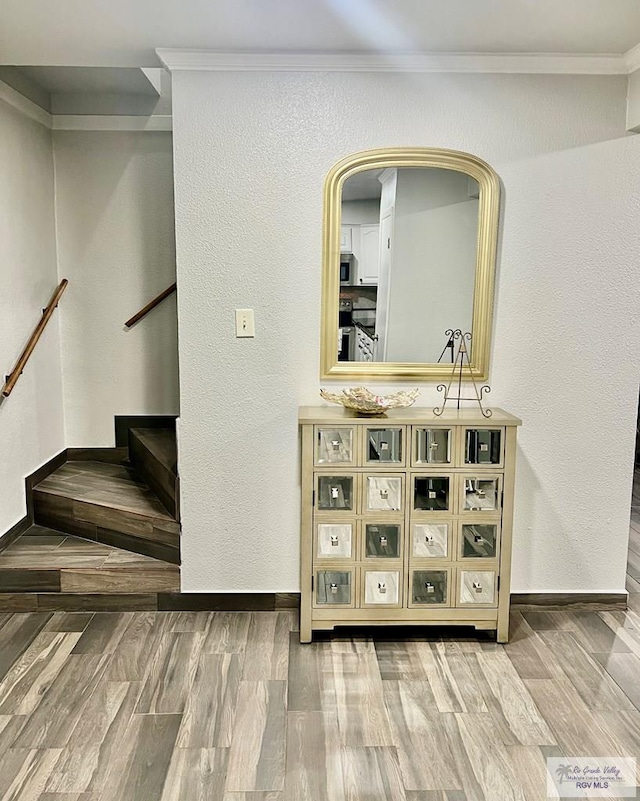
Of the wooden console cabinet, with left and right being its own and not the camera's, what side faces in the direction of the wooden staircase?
right

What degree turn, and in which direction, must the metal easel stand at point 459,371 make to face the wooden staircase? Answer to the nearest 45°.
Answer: approximately 90° to its right

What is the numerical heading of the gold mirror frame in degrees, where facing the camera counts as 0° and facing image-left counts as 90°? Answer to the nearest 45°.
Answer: approximately 0°

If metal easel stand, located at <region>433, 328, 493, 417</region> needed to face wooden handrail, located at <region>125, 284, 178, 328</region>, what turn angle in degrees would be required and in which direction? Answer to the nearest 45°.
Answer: approximately 90° to its right
